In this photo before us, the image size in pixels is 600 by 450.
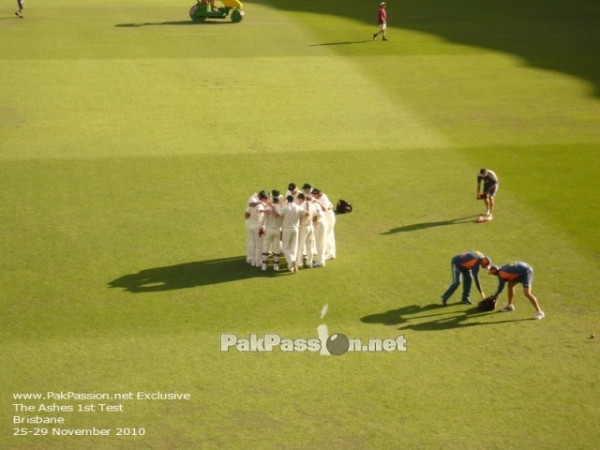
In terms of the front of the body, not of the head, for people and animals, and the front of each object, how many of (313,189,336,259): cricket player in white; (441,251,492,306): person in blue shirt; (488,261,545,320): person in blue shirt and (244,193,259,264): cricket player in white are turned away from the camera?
0

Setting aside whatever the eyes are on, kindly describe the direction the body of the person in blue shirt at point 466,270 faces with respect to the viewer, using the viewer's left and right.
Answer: facing to the right of the viewer

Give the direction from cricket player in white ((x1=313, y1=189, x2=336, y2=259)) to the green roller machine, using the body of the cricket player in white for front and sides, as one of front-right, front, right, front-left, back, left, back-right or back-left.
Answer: right

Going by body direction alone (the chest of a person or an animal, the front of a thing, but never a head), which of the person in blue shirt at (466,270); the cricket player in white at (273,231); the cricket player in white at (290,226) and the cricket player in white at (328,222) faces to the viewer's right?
the person in blue shirt

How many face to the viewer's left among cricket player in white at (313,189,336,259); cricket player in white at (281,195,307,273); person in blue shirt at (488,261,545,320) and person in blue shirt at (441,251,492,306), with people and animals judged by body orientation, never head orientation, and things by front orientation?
2

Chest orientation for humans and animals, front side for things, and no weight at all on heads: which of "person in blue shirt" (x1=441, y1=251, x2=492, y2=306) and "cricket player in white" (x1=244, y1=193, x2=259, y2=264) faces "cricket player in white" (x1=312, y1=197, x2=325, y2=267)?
"cricket player in white" (x1=244, y1=193, x2=259, y2=264)

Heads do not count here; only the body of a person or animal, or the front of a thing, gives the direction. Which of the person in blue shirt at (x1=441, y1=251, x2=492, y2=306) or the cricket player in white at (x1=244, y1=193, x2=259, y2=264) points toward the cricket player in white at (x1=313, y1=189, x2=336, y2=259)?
the cricket player in white at (x1=244, y1=193, x2=259, y2=264)

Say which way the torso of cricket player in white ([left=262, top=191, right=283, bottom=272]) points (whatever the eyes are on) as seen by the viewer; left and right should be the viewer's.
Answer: facing away from the viewer

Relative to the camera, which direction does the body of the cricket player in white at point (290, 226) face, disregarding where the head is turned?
away from the camera

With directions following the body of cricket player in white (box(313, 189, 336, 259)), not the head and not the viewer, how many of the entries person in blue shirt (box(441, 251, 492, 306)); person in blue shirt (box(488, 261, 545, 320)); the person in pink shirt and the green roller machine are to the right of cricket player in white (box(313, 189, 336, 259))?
2

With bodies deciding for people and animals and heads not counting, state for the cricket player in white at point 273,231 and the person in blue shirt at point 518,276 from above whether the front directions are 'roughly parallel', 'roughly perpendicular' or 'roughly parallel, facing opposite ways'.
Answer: roughly perpendicular

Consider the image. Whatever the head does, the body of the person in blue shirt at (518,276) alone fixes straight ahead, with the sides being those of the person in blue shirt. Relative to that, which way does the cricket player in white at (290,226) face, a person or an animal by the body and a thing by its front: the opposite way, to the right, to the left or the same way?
to the right

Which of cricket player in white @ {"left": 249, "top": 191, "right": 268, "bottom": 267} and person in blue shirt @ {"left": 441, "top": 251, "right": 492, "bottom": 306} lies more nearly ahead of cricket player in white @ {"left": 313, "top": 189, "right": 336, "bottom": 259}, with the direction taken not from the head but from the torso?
the cricket player in white

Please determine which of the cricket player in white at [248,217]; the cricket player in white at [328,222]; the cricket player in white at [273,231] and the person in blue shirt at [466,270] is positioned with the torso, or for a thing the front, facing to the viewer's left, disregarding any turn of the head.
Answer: the cricket player in white at [328,222]

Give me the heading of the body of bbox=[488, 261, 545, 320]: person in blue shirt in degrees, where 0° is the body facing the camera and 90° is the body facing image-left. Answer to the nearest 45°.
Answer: approximately 90°
